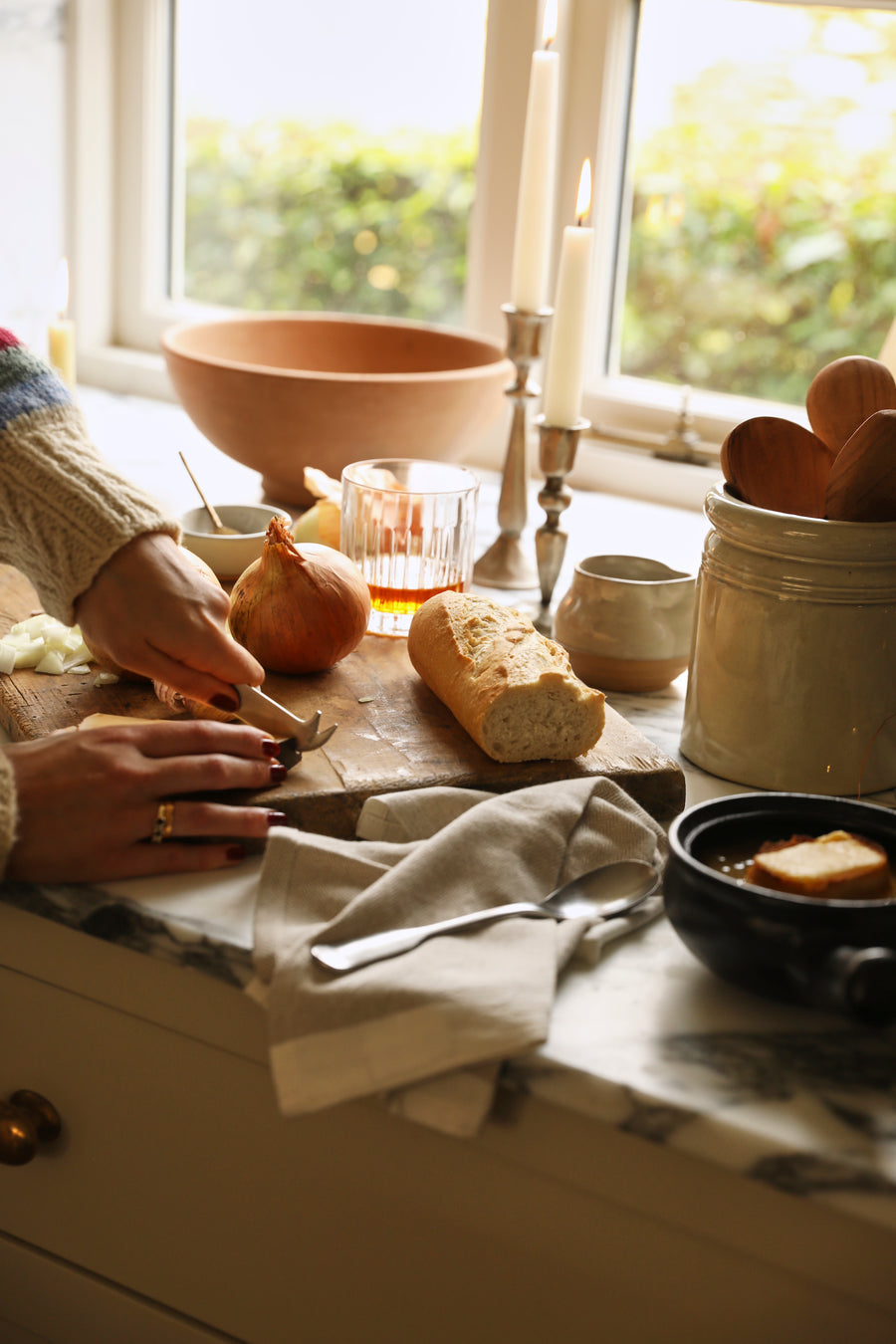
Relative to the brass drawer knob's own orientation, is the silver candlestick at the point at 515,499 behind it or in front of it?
behind

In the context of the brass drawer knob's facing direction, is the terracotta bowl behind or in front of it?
behind

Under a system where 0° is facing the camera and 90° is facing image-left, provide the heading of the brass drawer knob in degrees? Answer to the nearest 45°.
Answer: approximately 45°

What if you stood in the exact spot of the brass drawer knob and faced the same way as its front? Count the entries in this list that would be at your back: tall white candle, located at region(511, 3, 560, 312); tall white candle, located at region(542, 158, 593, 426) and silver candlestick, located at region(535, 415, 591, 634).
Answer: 3
